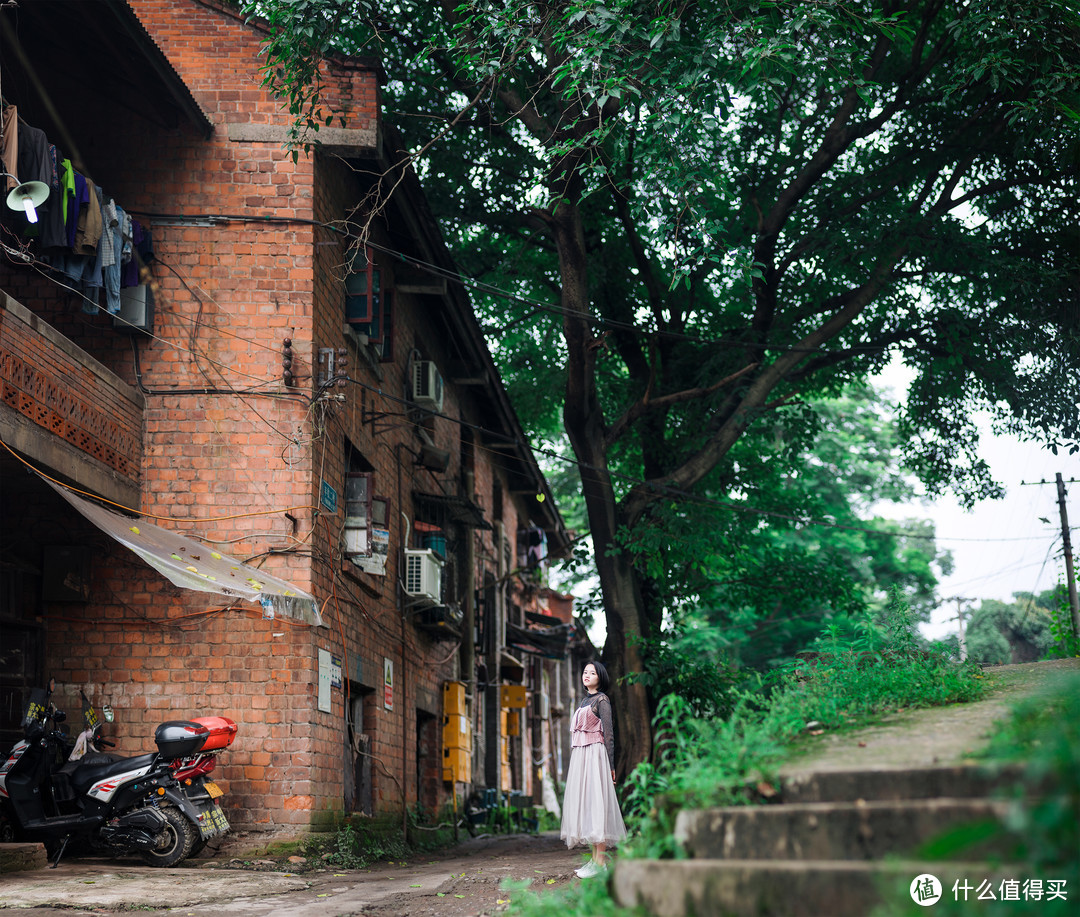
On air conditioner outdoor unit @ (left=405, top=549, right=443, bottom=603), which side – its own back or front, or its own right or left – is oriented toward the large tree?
front

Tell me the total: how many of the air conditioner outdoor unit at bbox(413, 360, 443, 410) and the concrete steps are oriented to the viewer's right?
1

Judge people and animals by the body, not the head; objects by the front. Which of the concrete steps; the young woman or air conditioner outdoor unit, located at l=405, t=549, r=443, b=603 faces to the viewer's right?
the air conditioner outdoor unit

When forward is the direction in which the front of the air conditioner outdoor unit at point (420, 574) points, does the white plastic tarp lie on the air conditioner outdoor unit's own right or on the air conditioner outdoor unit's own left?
on the air conditioner outdoor unit's own right

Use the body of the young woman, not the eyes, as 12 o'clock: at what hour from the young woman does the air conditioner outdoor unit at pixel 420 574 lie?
The air conditioner outdoor unit is roughly at 4 o'clock from the young woman.

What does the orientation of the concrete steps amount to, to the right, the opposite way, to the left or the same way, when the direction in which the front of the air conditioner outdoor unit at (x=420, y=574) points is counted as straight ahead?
to the right

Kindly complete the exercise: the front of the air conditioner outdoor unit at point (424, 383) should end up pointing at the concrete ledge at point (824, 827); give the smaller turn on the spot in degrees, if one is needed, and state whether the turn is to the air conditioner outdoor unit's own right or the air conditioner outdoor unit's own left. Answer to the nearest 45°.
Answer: approximately 90° to the air conditioner outdoor unit's own right

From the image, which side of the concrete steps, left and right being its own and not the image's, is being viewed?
front

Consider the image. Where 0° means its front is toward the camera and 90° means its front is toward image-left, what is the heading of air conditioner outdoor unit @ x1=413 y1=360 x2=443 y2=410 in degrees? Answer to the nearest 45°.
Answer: approximately 270°

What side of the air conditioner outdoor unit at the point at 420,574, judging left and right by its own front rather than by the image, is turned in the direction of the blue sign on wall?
right

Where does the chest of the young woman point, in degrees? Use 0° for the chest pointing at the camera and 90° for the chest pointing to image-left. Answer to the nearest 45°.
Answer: approximately 45°

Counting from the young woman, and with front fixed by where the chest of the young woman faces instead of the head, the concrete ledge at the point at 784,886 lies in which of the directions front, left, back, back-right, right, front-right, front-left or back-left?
front-left
